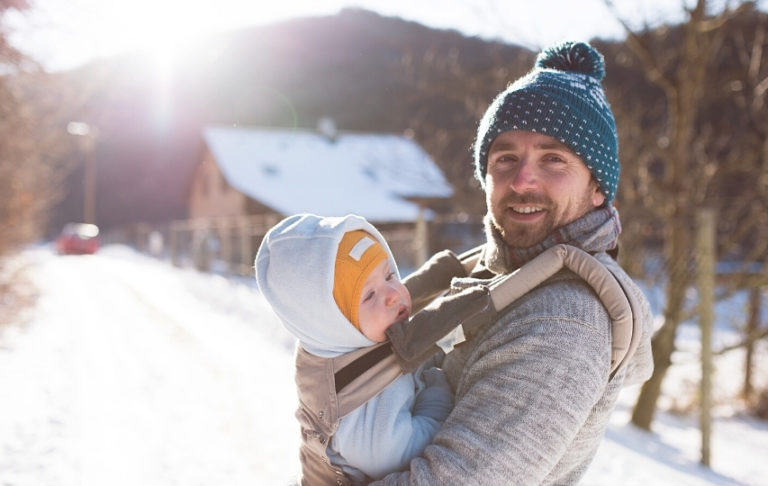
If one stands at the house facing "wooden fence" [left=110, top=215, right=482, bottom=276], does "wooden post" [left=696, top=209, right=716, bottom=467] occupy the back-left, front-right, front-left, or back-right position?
front-left

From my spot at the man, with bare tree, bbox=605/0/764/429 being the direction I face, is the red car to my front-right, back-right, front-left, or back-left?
front-left

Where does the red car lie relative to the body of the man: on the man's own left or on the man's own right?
on the man's own right

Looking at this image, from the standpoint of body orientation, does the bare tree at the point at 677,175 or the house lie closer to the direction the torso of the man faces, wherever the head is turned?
the house

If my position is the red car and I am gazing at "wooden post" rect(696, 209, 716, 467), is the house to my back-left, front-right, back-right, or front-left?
front-left

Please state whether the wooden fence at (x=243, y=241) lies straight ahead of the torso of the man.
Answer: no

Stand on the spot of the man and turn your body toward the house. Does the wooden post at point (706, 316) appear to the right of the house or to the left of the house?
right

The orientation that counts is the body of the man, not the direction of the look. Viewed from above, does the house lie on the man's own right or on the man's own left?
on the man's own right

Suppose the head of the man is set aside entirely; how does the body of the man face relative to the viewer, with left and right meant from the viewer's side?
facing to the left of the viewer
